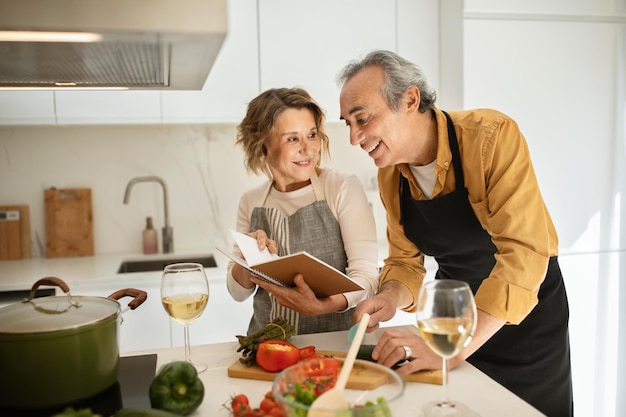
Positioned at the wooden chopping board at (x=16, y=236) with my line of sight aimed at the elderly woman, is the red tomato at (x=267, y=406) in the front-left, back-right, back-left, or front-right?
front-right

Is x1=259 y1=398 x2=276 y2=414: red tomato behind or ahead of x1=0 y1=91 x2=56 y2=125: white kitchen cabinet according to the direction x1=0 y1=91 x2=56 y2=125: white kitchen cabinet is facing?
ahead

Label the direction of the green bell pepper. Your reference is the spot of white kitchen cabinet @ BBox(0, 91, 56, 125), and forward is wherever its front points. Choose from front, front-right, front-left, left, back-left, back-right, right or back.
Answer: front

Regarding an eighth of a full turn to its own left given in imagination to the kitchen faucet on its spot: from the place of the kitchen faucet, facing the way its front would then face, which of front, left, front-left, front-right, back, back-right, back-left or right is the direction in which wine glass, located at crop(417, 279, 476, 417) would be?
front-left

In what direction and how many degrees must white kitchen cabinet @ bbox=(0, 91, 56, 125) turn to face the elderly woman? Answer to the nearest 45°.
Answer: approximately 45° to its left

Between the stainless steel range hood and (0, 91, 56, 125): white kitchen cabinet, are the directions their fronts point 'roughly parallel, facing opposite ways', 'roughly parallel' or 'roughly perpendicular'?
roughly parallel

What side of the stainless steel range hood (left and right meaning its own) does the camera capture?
front

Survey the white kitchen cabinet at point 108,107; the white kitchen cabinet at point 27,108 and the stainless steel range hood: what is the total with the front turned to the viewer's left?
0

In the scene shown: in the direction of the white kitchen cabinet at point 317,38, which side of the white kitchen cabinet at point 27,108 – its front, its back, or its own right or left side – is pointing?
left

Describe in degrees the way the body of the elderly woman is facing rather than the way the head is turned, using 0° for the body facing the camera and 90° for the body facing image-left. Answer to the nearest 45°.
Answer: approximately 45°

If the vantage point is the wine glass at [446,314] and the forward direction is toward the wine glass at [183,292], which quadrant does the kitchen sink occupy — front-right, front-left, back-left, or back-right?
front-right

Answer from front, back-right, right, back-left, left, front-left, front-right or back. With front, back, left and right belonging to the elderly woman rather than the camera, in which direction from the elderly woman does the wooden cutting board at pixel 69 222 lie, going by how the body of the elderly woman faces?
right

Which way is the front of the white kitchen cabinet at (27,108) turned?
toward the camera

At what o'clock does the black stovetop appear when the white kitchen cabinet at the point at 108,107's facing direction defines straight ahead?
The black stovetop is roughly at 12 o'clock from the white kitchen cabinet.
